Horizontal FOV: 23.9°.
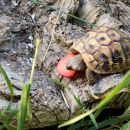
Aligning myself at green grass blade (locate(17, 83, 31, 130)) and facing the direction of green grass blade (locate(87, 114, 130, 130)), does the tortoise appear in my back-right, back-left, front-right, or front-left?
front-left

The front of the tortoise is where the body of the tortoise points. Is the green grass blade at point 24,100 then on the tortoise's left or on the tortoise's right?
on the tortoise's left

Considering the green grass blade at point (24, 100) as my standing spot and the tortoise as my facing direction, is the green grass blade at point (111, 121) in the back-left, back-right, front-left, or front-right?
front-right

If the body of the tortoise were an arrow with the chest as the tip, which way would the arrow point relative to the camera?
to the viewer's left
